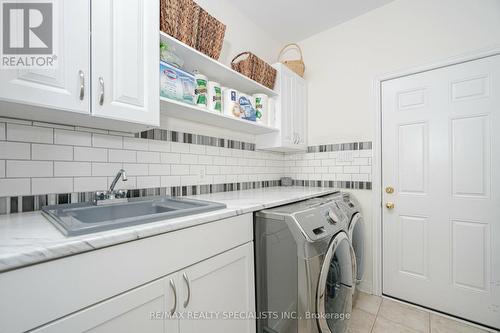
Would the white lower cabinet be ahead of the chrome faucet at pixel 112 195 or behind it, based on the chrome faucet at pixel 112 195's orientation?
ahead

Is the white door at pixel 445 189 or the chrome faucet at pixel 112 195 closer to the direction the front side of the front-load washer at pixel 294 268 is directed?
the white door

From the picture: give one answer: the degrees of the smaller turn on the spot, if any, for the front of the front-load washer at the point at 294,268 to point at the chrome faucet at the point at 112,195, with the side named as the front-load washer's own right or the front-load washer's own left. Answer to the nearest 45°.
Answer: approximately 135° to the front-load washer's own right

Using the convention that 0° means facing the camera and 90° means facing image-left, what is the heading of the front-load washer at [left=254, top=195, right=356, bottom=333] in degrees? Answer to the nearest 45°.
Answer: approximately 315°

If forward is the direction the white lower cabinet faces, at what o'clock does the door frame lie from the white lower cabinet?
The door frame is roughly at 10 o'clock from the white lower cabinet.

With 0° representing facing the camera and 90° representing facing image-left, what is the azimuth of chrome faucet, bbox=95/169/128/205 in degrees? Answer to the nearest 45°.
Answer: approximately 315°

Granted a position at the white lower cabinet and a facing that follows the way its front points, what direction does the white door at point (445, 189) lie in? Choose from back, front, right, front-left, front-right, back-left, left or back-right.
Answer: front-left

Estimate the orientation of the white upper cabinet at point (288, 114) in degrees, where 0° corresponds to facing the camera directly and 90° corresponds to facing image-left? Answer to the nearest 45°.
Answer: approximately 315°

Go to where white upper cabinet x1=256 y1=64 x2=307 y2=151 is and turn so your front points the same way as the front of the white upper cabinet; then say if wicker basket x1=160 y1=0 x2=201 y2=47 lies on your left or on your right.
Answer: on your right

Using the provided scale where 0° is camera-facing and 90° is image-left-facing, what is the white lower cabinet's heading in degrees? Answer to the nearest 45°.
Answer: approximately 315°
